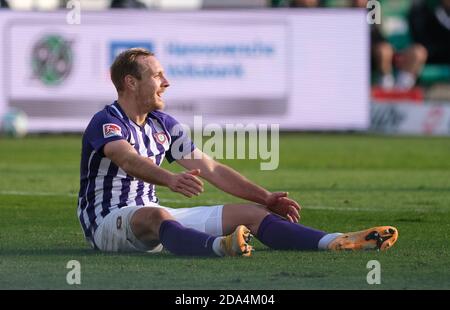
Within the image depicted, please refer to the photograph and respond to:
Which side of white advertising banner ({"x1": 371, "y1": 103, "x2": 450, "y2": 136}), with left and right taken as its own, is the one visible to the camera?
front

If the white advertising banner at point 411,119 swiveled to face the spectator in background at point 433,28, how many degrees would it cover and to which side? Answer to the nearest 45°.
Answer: approximately 180°

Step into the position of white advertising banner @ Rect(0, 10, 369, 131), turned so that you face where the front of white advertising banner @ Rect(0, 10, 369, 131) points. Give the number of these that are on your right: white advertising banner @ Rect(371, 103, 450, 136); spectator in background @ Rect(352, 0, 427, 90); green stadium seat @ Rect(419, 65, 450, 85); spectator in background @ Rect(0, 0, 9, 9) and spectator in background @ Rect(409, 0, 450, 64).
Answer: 1

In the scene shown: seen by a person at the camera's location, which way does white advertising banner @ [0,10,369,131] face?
facing the viewer

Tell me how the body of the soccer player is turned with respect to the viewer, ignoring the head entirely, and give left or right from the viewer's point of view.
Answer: facing the viewer and to the right of the viewer

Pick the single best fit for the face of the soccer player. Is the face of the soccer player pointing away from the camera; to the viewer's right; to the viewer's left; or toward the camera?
to the viewer's right

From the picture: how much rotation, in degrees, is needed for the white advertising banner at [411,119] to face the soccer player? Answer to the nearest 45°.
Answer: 0° — it already faces them

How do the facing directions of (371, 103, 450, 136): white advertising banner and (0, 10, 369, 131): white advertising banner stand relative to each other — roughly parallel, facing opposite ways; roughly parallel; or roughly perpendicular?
roughly parallel

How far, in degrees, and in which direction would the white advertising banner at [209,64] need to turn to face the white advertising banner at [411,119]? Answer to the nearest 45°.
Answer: approximately 90° to its left

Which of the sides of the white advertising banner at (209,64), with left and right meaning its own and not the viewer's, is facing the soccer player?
front

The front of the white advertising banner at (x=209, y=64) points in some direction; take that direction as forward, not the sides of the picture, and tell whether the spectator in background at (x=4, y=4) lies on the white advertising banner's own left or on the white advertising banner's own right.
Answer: on the white advertising banner's own right

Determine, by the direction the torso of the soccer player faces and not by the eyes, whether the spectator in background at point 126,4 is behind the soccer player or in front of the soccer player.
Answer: behind

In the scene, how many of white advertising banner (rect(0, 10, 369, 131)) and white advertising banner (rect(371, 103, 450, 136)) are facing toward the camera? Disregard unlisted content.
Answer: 2
